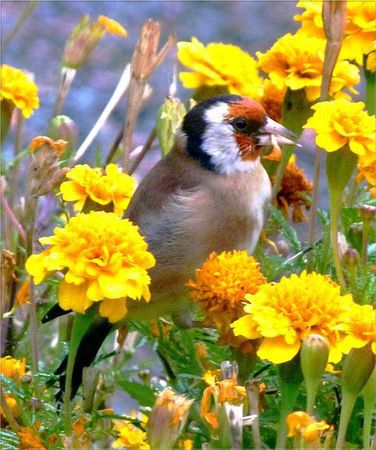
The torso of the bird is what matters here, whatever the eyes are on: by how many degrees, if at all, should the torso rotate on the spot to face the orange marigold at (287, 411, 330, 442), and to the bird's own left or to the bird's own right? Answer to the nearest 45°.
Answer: approximately 90° to the bird's own right

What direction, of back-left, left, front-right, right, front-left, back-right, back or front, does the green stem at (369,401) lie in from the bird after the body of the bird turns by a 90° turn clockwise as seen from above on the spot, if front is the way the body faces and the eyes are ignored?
left

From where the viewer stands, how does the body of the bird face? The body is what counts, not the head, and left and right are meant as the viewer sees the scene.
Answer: facing to the right of the viewer

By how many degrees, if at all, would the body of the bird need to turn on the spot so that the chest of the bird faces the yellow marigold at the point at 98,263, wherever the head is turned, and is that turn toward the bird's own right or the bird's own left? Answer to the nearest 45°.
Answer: approximately 90° to the bird's own right
